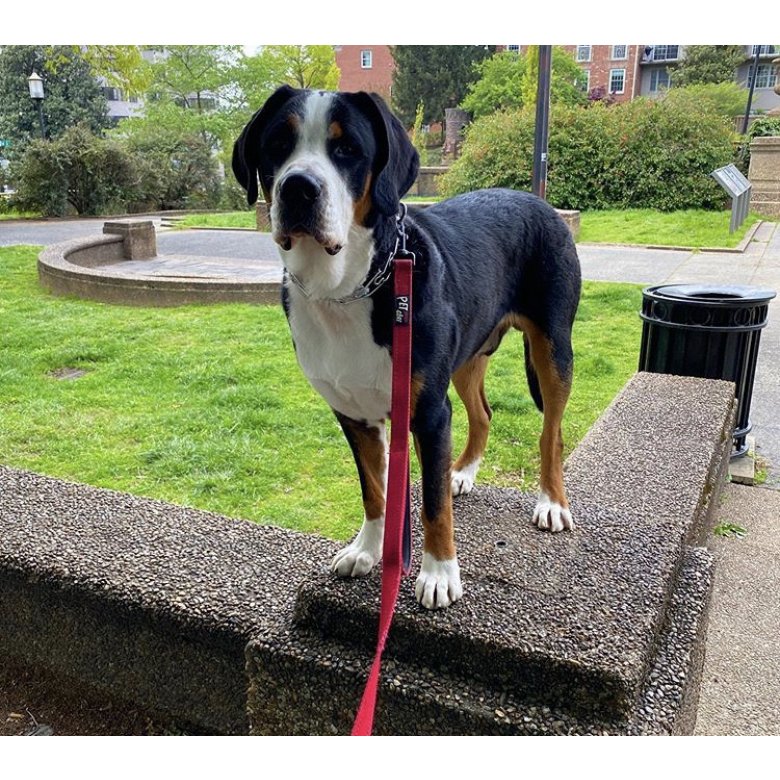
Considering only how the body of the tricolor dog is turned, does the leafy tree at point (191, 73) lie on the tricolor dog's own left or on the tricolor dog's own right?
on the tricolor dog's own right

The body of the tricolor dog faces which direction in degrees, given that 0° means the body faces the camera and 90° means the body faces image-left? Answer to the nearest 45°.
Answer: approximately 45°

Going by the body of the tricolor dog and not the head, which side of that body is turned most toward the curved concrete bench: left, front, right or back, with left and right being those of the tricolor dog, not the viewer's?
right

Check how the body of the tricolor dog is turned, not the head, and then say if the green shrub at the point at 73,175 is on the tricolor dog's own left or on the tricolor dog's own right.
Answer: on the tricolor dog's own right

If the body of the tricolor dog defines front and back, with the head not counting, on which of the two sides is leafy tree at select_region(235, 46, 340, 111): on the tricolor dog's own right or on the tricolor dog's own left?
on the tricolor dog's own right

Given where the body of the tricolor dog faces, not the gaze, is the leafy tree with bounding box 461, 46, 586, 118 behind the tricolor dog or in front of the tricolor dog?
behind

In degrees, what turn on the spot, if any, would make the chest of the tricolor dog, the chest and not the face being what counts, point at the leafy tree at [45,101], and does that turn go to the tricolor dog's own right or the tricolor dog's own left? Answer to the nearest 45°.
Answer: approximately 90° to the tricolor dog's own right

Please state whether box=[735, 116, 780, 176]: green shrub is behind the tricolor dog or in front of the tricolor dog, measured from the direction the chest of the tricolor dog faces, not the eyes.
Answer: behind
